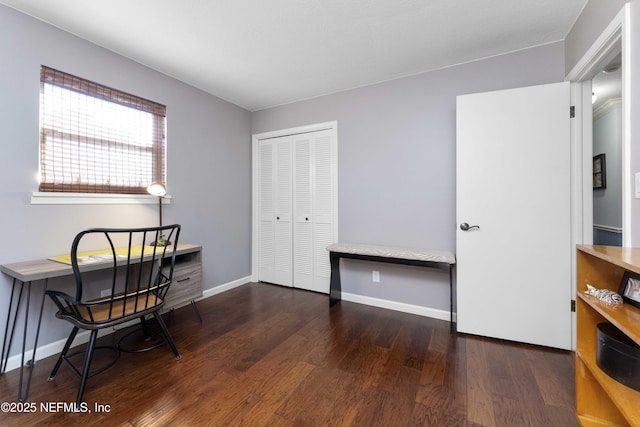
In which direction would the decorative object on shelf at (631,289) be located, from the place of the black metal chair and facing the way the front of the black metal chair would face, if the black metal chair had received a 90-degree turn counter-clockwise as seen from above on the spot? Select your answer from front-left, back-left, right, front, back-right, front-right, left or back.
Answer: left

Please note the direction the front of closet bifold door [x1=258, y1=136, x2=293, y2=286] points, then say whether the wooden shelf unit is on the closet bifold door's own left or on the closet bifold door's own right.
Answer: on the closet bifold door's own left

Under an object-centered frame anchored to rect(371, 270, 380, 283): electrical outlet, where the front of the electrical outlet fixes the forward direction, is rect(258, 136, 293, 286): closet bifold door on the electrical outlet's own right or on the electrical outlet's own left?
on the electrical outlet's own right

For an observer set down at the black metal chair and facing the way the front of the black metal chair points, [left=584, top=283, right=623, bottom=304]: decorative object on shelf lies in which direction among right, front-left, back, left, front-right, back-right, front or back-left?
back

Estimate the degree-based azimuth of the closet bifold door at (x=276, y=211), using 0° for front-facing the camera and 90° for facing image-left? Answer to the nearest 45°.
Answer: approximately 45°

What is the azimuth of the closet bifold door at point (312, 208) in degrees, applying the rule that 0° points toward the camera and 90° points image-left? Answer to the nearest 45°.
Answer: approximately 45°

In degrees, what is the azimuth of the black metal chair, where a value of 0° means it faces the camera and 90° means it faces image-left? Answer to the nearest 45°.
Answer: approximately 135°

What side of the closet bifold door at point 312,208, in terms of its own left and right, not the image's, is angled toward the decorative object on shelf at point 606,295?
left

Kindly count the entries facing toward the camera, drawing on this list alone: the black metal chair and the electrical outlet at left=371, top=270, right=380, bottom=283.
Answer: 1

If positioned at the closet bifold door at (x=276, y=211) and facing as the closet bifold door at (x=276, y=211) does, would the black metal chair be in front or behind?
in front

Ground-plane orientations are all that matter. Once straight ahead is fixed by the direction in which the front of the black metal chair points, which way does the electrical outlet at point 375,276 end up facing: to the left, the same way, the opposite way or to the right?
to the left
